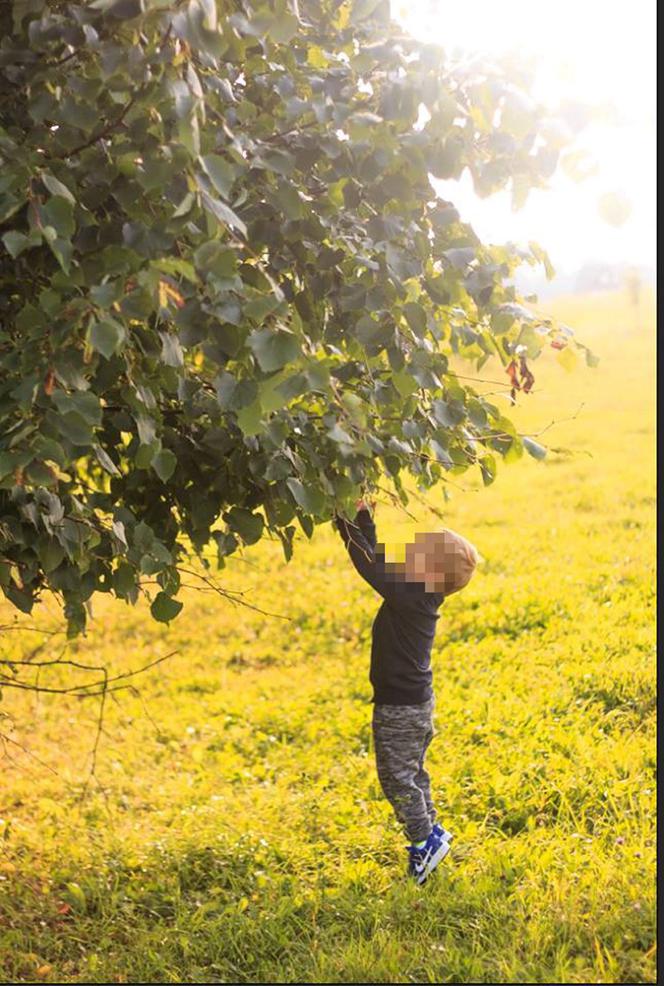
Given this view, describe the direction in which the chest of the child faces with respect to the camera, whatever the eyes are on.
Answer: to the viewer's left
